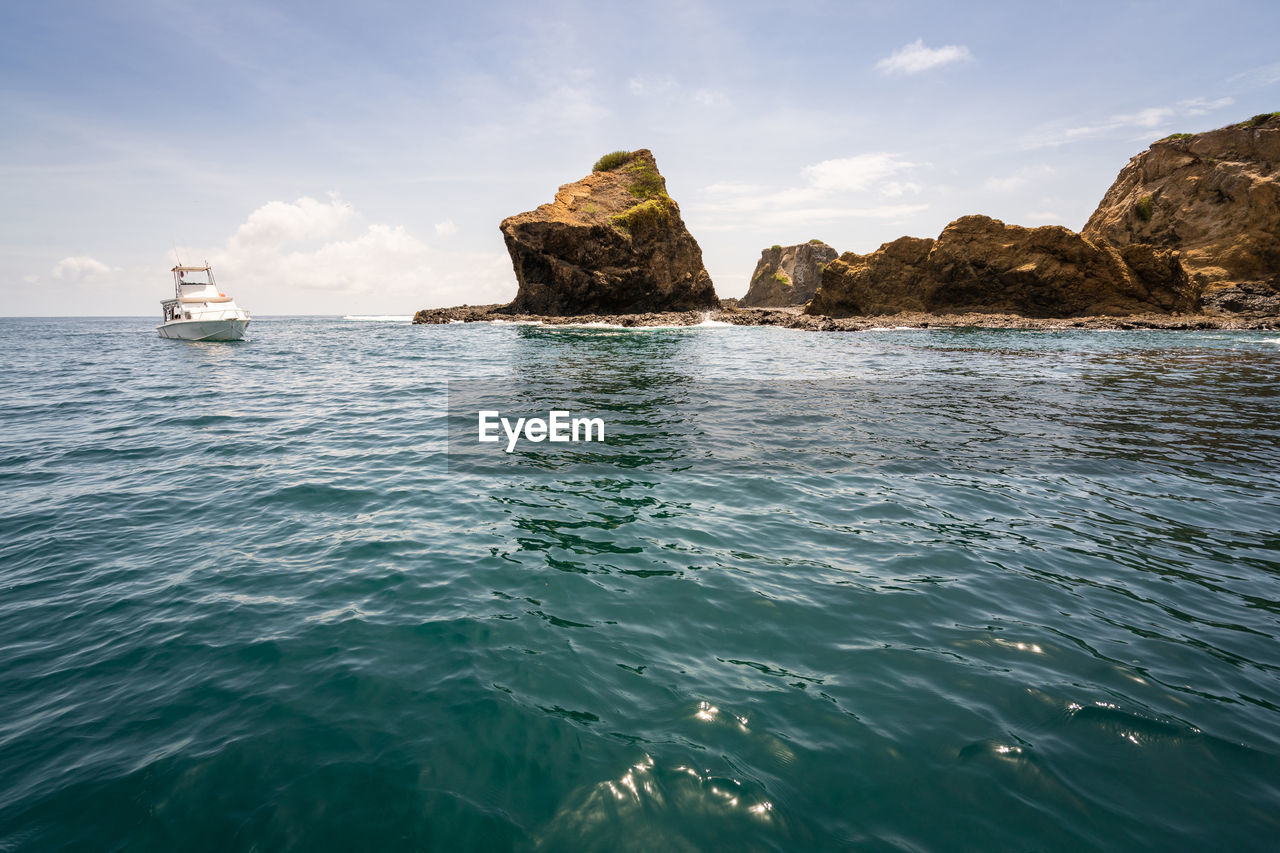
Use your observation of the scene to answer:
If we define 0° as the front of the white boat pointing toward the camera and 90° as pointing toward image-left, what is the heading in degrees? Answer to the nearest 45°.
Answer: approximately 315°
